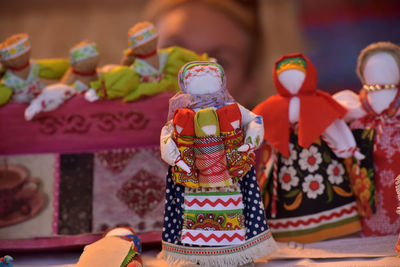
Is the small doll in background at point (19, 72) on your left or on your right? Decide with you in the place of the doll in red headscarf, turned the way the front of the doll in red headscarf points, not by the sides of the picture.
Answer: on your right

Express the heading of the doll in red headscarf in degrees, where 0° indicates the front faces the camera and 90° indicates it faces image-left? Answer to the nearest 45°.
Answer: approximately 0°

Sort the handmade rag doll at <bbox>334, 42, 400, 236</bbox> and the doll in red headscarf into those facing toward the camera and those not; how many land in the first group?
2

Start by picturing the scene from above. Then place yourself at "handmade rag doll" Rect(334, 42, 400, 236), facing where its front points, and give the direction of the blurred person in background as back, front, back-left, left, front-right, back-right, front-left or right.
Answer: back-right

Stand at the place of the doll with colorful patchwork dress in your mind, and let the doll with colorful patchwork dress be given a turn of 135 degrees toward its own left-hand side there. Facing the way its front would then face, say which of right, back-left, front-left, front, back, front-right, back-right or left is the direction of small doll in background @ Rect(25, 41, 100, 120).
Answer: left

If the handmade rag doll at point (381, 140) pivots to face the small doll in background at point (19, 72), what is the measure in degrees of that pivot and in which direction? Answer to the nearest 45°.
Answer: approximately 90° to its right

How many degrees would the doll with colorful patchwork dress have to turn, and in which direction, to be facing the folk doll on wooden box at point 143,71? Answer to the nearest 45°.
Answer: approximately 135° to its right
